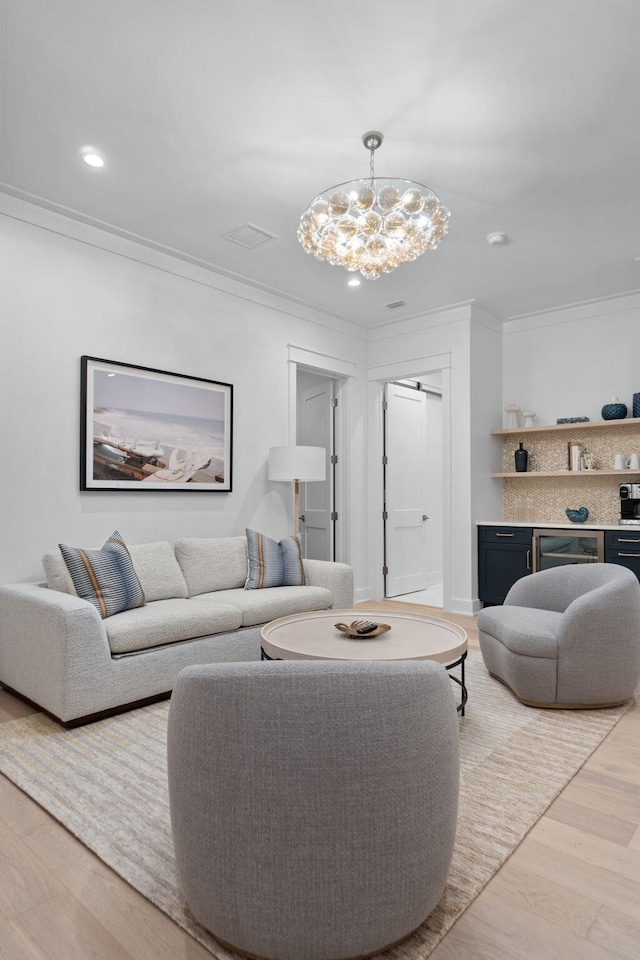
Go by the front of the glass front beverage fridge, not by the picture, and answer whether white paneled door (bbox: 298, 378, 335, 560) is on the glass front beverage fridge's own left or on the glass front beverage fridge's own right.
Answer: on the glass front beverage fridge's own right

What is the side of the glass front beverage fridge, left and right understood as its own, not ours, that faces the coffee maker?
left

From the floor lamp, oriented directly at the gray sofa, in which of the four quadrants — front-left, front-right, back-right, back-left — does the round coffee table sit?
front-left

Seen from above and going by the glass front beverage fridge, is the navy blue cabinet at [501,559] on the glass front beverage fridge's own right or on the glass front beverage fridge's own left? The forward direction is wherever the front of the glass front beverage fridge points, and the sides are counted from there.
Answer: on the glass front beverage fridge's own right

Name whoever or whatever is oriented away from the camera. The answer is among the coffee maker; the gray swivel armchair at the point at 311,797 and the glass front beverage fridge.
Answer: the gray swivel armchair

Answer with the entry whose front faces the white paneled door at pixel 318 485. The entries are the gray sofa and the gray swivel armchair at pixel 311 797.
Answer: the gray swivel armchair

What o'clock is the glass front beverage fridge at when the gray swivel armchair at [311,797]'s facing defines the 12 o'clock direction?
The glass front beverage fridge is roughly at 1 o'clock from the gray swivel armchair.

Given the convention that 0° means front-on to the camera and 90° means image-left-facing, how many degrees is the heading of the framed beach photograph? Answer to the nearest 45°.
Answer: approximately 315°

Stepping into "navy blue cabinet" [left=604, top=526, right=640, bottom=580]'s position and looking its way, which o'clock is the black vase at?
The black vase is roughly at 4 o'clock from the navy blue cabinet.

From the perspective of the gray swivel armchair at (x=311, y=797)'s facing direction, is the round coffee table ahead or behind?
ahead

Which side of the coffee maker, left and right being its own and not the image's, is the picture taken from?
front

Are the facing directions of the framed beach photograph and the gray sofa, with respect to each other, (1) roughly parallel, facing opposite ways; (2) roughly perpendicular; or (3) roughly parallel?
roughly parallel

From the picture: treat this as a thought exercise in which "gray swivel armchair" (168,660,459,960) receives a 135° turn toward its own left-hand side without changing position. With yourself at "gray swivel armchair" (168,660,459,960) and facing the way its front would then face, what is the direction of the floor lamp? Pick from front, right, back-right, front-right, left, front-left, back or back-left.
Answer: back-right

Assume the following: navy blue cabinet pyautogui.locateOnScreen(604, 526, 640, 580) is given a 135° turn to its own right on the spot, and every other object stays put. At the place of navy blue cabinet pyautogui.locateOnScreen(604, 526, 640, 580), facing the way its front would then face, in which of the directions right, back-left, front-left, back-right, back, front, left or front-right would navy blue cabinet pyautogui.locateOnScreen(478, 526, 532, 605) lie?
front-left

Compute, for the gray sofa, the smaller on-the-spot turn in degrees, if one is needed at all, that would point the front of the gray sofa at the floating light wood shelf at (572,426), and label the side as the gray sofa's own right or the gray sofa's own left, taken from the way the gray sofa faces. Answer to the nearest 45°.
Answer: approximately 45° to the gray sofa's own left

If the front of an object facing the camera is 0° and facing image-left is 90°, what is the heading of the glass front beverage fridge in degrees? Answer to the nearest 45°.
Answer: approximately 0°

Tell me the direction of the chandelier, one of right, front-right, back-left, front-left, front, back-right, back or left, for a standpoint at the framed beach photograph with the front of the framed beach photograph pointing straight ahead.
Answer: front

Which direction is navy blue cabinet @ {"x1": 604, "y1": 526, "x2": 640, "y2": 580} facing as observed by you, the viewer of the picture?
facing the viewer

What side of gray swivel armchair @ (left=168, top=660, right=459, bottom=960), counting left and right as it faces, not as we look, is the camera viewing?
back
